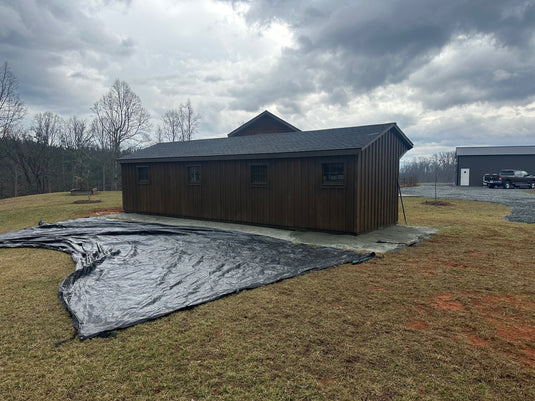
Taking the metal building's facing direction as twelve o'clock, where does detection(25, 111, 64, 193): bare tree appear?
The bare tree is roughly at 2 o'clock from the metal building.

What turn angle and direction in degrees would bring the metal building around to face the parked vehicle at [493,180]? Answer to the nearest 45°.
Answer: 0° — it already faces it

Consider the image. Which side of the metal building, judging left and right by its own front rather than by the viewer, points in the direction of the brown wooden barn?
front

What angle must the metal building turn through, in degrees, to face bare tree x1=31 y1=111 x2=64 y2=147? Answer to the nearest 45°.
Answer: approximately 45° to its right

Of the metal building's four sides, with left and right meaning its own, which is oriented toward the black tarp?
front

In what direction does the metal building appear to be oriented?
toward the camera

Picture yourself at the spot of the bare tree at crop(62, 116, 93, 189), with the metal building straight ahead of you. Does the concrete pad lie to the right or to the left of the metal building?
right

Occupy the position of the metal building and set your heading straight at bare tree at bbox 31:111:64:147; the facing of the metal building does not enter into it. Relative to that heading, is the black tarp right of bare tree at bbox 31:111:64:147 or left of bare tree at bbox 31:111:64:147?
left

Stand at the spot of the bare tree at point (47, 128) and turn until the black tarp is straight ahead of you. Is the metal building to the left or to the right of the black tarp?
left
